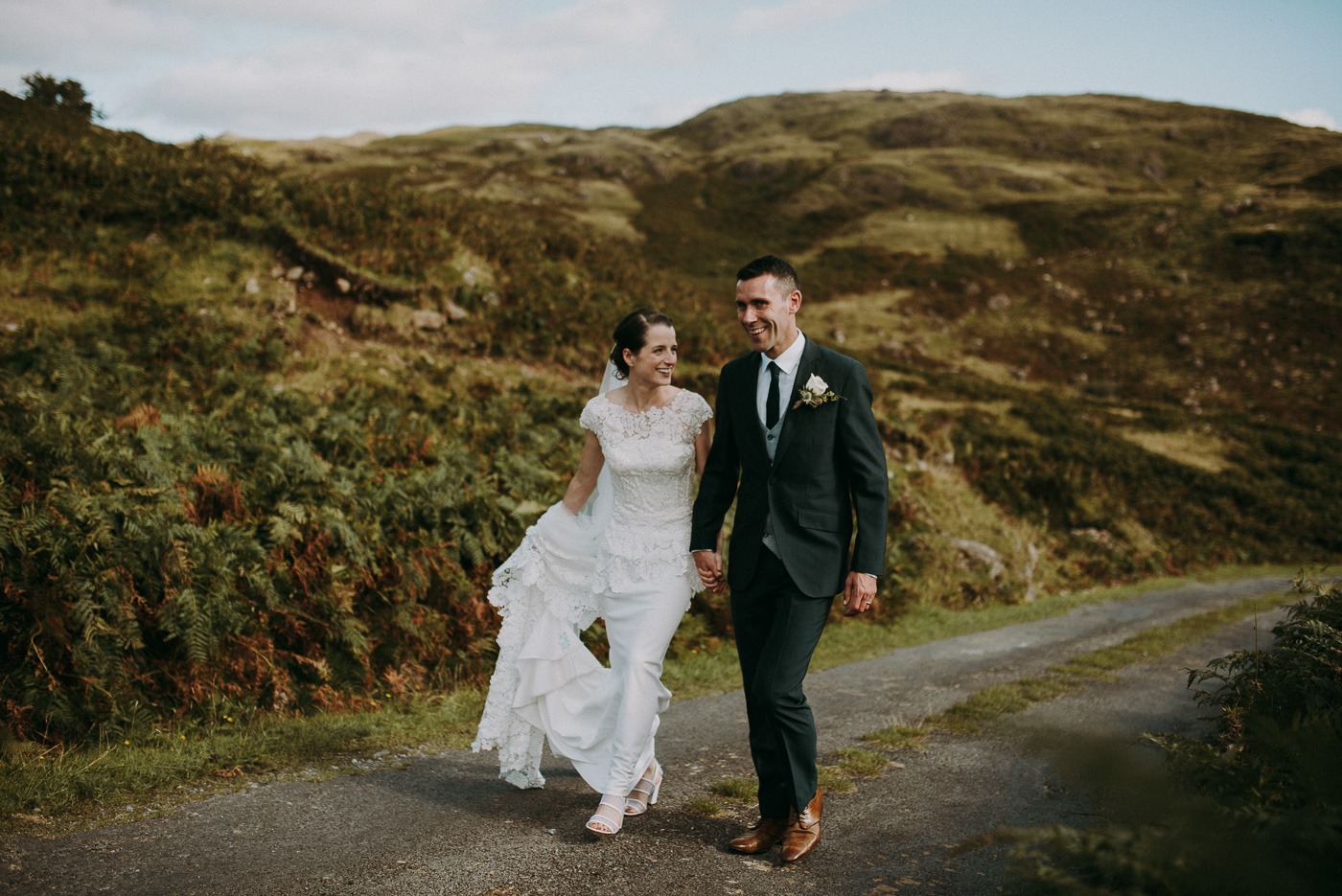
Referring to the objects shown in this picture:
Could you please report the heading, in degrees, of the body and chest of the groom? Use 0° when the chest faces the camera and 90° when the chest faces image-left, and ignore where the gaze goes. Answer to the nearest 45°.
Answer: approximately 45°

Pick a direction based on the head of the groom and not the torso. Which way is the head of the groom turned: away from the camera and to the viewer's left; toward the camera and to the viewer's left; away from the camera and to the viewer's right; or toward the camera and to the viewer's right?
toward the camera and to the viewer's left

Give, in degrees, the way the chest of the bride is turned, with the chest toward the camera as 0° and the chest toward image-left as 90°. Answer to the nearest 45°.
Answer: approximately 0°

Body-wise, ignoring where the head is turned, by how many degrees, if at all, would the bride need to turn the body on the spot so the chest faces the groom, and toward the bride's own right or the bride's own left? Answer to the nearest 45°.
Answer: approximately 45° to the bride's own left

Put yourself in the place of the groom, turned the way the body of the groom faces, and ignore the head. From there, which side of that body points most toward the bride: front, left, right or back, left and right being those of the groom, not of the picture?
right

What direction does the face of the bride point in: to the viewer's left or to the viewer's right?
to the viewer's right

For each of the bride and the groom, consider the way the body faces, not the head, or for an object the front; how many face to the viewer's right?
0
